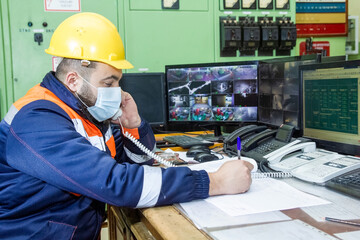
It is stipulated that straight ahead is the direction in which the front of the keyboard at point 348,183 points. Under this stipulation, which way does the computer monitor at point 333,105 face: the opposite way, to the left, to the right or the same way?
the same way

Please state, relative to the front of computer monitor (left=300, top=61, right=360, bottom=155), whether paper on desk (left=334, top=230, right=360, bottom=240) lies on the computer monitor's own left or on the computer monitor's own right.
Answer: on the computer monitor's own left

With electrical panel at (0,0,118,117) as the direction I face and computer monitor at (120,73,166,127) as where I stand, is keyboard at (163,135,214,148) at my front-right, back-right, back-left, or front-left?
back-left

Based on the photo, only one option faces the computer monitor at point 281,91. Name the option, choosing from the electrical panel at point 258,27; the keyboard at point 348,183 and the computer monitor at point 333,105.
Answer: the electrical panel

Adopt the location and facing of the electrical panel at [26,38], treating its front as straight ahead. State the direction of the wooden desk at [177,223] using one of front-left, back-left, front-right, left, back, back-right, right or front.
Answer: front

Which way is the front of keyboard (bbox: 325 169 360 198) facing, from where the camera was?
facing the viewer and to the left of the viewer

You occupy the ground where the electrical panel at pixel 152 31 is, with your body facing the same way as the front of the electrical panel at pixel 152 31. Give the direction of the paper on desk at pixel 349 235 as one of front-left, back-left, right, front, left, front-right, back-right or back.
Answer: front

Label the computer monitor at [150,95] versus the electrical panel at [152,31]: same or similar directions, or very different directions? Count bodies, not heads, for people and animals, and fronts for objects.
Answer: same or similar directions

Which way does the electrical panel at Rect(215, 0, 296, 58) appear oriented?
toward the camera

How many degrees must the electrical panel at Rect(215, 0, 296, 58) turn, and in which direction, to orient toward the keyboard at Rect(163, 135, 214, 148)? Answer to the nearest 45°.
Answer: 0° — it already faces it

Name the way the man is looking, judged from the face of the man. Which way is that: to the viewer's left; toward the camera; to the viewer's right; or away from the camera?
to the viewer's right

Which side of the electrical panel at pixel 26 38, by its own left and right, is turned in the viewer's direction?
front

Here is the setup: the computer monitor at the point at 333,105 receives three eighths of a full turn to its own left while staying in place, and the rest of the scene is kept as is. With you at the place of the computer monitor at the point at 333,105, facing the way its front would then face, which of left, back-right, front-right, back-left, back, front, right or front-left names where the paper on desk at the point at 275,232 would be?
right

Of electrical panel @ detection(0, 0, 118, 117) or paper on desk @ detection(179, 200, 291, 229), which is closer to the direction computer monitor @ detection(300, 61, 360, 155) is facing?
the paper on desk

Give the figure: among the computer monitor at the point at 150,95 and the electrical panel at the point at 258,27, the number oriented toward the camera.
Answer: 2

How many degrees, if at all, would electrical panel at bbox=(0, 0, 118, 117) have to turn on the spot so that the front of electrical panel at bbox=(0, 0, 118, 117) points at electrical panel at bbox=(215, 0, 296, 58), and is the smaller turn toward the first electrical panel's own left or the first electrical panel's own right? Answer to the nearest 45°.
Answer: approximately 90° to the first electrical panel's own left

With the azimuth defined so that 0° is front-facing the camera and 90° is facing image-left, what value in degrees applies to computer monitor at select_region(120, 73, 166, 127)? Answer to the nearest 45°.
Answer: approximately 0°

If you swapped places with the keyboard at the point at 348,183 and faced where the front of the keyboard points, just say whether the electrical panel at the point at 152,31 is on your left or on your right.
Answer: on your right
